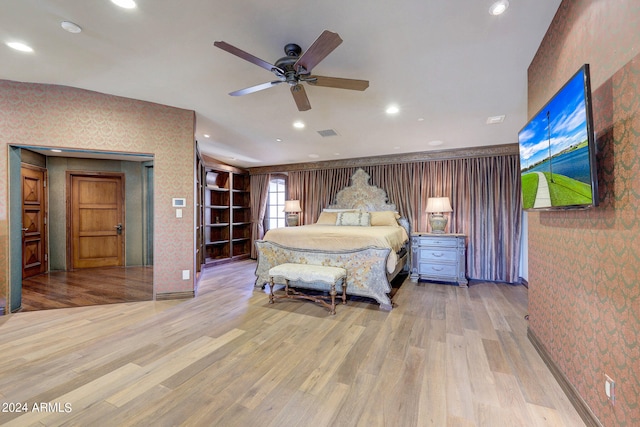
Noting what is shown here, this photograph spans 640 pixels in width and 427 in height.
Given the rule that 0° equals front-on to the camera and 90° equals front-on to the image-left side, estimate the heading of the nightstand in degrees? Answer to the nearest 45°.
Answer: approximately 0°

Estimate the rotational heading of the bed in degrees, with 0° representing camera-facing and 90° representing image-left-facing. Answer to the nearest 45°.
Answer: approximately 45°

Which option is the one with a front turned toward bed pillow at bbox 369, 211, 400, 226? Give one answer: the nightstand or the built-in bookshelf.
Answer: the built-in bookshelf

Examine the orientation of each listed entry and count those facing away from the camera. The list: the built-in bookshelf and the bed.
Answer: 0

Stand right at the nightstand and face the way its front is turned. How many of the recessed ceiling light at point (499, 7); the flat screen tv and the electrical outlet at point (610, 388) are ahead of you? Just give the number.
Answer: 3

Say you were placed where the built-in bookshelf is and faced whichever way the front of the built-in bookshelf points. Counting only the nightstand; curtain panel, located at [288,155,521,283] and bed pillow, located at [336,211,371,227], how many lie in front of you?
3

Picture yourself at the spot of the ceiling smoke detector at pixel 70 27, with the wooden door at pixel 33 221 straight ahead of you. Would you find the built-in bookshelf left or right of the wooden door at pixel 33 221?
right

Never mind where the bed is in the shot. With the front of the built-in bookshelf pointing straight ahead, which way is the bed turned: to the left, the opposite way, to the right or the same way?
to the right

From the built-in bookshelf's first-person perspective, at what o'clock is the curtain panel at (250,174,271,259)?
The curtain panel is roughly at 10 o'clock from the built-in bookshelf.

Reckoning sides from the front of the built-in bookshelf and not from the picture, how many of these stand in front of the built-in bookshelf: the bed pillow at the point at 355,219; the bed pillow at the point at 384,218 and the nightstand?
3

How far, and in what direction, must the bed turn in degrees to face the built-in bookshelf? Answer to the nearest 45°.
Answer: approximately 90° to its right

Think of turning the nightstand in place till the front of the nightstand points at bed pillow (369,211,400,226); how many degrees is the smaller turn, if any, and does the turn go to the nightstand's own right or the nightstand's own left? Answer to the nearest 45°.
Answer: approximately 135° to the nightstand's own right

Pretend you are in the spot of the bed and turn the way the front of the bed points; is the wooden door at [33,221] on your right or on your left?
on your right

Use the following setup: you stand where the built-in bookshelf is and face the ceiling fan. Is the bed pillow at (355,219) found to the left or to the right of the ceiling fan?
left

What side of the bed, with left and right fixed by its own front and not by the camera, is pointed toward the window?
right

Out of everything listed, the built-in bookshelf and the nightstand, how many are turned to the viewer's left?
0

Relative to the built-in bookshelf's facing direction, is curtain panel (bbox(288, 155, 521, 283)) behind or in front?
in front

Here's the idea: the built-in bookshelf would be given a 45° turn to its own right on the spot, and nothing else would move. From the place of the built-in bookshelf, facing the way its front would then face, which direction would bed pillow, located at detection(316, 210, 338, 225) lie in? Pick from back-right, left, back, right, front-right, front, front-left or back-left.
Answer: front-left
